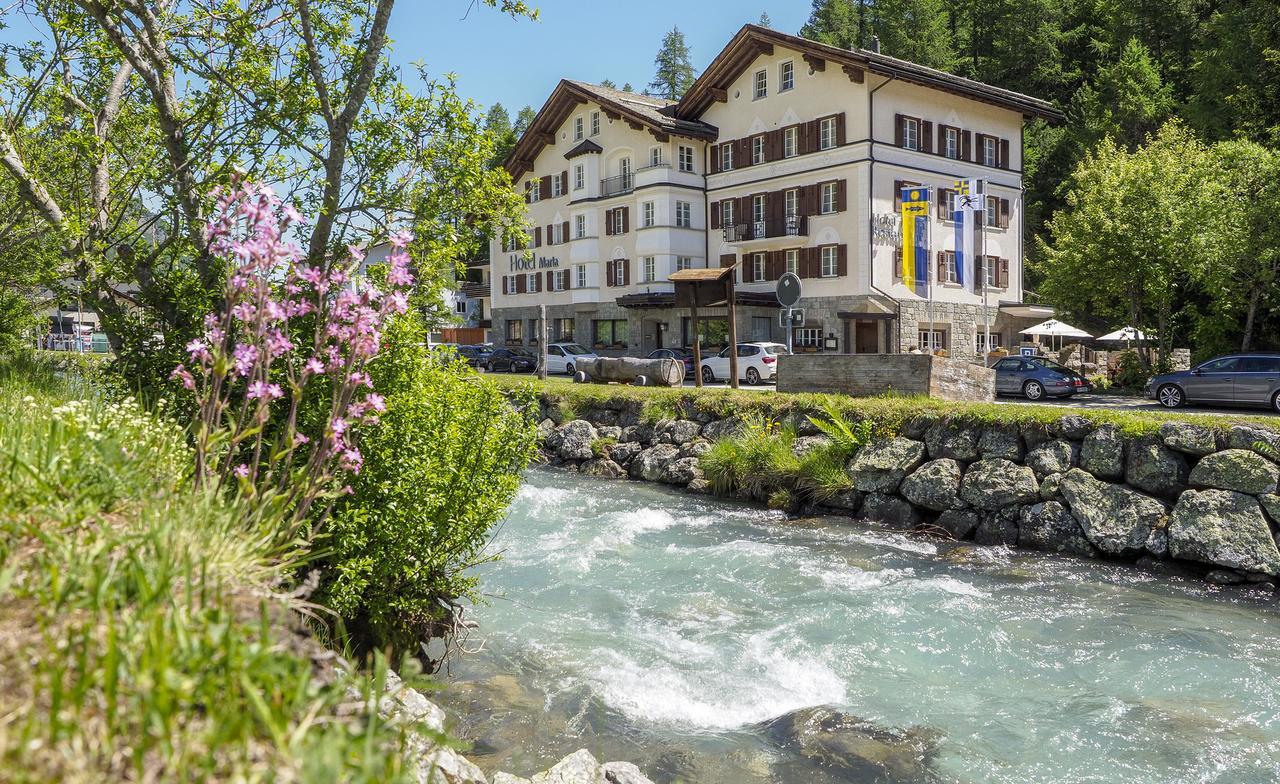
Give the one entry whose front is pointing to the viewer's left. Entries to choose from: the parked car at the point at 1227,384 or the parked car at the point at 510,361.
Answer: the parked car at the point at 1227,384

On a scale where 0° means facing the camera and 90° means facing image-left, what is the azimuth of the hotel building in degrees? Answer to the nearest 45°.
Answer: approximately 45°

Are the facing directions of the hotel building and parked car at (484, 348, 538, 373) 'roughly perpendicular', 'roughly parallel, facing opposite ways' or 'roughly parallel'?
roughly perpendicular

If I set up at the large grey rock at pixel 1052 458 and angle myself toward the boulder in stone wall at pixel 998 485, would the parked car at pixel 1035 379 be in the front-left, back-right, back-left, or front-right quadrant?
back-right

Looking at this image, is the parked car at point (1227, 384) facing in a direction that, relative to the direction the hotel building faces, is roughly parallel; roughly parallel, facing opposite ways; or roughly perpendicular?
roughly perpendicular

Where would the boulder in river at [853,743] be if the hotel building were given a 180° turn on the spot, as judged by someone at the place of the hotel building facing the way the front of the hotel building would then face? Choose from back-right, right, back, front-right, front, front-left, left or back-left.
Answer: back-right

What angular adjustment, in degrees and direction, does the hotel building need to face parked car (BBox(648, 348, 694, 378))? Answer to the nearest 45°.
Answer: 0° — it already faces it

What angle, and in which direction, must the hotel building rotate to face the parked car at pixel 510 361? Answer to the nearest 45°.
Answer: approximately 45° to its right

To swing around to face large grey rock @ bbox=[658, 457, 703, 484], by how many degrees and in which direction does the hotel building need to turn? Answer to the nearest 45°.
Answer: approximately 45° to its left

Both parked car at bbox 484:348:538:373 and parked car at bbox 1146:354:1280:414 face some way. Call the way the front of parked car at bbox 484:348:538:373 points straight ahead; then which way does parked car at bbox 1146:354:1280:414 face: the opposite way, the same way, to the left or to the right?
the opposite way

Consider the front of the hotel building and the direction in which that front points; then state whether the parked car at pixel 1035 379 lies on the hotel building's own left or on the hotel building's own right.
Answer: on the hotel building's own left

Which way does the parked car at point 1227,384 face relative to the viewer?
to the viewer's left

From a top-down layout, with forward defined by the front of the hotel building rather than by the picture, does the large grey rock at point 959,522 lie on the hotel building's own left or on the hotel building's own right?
on the hotel building's own left

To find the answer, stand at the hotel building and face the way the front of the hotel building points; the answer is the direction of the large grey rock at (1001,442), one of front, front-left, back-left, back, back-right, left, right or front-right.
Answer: front-left
